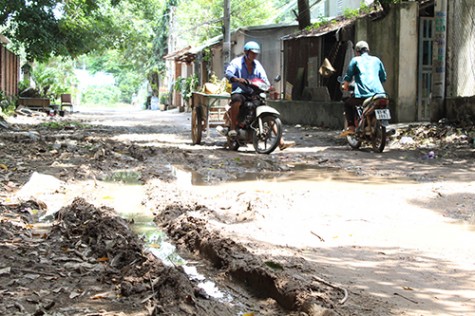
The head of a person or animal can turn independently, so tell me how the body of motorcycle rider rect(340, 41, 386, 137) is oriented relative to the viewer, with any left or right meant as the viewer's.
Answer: facing away from the viewer and to the left of the viewer

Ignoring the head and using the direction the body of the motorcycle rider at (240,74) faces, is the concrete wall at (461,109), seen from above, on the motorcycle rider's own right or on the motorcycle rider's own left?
on the motorcycle rider's own left

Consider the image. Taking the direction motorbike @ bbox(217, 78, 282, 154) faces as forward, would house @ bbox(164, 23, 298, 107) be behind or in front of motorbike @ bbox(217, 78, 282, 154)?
behind

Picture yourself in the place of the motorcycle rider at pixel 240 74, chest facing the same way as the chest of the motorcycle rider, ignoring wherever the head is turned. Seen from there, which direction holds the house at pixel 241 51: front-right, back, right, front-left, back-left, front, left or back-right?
back-left

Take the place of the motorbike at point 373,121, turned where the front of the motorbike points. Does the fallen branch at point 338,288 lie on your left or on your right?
on your left

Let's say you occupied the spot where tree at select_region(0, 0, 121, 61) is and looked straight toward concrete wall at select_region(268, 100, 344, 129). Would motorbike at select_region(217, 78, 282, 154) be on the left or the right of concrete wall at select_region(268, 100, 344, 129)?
right

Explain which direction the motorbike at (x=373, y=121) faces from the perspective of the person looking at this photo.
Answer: facing away from the viewer and to the left of the viewer

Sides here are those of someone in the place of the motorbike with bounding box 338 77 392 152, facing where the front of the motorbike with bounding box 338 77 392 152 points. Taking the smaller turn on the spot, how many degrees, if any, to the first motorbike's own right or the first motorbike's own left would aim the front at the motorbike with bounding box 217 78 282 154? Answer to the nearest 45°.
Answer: approximately 45° to the first motorbike's own left

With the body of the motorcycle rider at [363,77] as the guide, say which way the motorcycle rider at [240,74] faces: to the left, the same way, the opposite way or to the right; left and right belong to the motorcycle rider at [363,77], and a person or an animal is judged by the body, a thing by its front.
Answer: the opposite way

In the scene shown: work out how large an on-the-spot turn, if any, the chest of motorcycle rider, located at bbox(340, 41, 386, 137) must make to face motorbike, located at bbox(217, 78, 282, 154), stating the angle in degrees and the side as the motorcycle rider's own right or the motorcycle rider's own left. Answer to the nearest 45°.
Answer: approximately 90° to the motorcycle rider's own left

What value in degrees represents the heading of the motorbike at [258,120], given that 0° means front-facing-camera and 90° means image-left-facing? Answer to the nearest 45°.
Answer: approximately 315°

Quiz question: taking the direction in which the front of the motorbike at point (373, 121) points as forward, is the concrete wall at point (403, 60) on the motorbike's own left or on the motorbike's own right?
on the motorbike's own right
